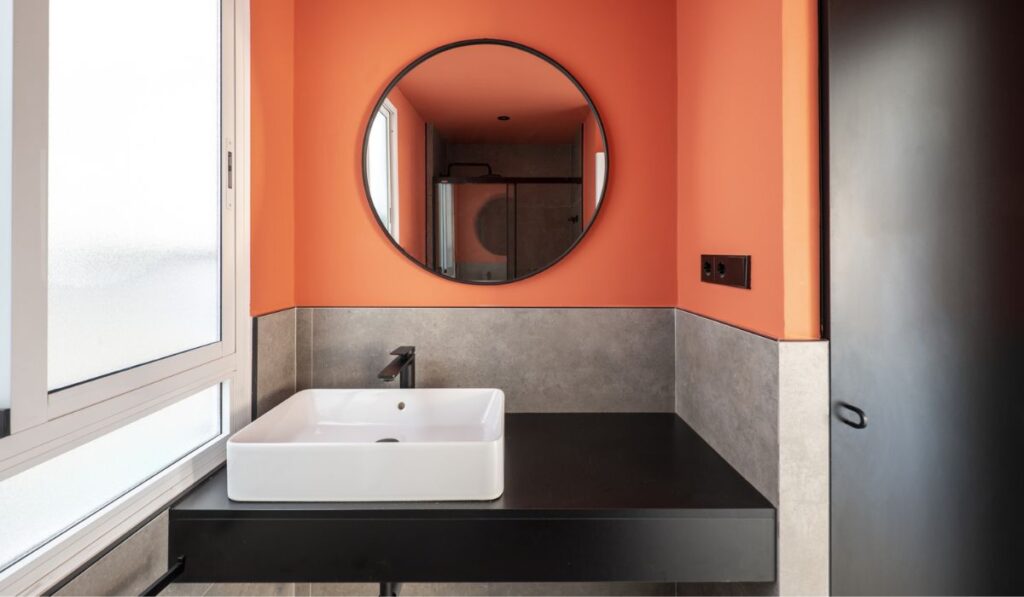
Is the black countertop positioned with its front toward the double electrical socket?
no

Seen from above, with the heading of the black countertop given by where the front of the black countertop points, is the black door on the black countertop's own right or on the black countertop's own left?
on the black countertop's own left

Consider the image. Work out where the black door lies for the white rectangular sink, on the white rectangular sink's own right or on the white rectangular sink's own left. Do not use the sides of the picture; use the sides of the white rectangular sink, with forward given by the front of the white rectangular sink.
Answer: on the white rectangular sink's own left

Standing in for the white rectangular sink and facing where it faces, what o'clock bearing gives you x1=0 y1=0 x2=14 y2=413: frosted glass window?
The frosted glass window is roughly at 2 o'clock from the white rectangular sink.

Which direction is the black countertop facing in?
toward the camera

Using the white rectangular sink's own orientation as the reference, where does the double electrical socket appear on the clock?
The double electrical socket is roughly at 9 o'clock from the white rectangular sink.

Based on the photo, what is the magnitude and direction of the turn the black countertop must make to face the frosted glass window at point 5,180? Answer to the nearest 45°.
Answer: approximately 45° to its right

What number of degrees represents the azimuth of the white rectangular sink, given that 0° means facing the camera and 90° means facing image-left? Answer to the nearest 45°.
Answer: approximately 0°
